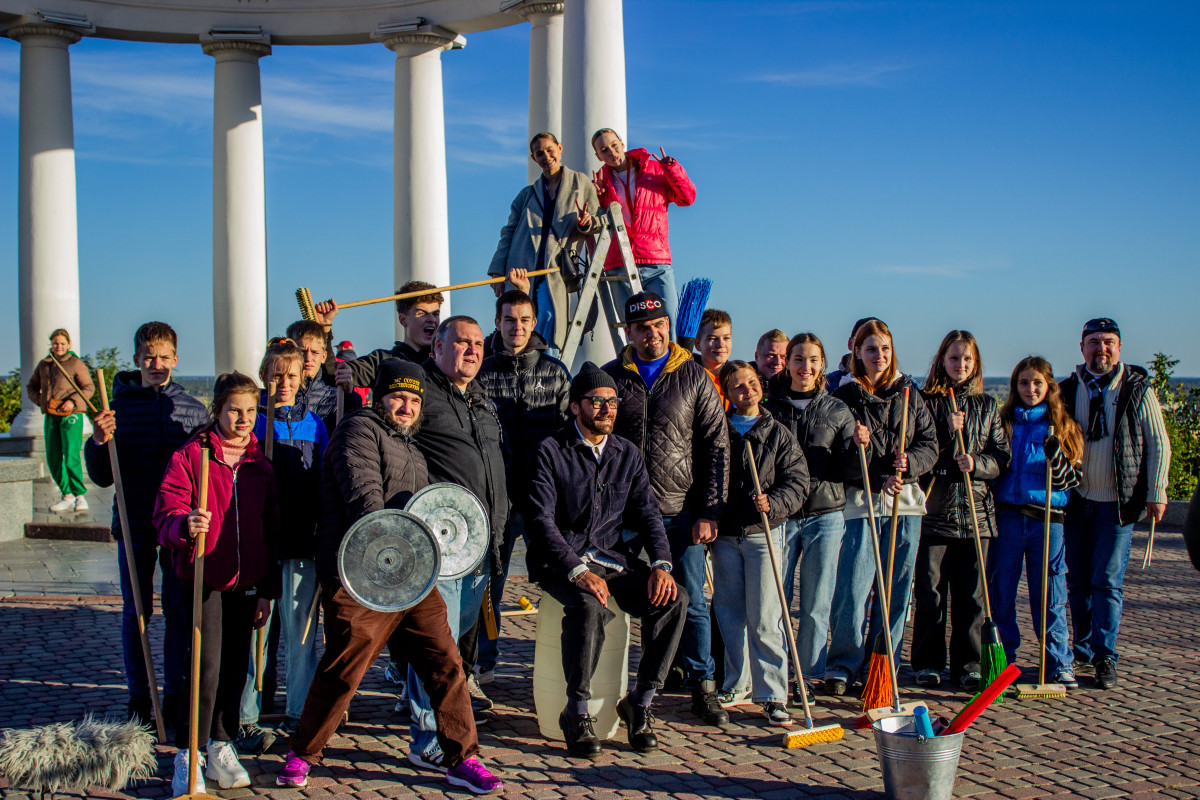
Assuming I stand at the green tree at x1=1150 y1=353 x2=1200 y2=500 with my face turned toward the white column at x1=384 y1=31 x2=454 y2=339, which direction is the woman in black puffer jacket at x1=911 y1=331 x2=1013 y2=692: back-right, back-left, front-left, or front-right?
front-left

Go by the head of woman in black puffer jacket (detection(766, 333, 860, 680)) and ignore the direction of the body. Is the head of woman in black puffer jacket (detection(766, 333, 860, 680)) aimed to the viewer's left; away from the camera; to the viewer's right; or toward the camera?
toward the camera

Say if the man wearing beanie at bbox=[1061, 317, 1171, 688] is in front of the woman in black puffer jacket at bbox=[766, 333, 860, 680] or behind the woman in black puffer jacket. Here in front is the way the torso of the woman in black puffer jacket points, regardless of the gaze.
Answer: behind

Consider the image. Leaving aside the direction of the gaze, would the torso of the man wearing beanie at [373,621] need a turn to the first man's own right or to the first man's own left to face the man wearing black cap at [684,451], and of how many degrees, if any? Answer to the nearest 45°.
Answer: approximately 90° to the first man's own left

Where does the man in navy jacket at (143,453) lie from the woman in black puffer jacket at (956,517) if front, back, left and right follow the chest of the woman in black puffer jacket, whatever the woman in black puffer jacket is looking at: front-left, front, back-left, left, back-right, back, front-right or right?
front-right

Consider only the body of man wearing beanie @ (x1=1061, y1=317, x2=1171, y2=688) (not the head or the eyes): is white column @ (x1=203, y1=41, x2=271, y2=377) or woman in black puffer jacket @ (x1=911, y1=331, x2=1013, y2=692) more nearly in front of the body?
the woman in black puffer jacket

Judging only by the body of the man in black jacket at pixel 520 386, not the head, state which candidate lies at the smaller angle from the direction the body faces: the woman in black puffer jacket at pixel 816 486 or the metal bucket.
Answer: the metal bucket

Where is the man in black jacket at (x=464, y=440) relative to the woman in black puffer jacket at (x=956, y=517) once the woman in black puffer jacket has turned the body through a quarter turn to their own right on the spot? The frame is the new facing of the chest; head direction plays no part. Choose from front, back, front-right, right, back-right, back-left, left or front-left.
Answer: front-left

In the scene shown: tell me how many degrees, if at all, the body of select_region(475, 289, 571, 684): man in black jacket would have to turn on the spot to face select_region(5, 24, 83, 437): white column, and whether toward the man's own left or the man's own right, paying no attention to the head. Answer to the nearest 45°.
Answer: approximately 135° to the man's own right

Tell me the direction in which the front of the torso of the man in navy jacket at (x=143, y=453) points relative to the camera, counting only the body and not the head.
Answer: toward the camera

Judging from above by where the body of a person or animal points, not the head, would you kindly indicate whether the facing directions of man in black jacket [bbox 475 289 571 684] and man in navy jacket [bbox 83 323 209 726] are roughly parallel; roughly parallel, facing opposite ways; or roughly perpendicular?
roughly parallel

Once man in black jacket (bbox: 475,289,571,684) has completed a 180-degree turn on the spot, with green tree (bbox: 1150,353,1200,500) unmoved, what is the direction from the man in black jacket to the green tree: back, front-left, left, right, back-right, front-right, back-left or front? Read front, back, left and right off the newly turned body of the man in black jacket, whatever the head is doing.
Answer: front-right

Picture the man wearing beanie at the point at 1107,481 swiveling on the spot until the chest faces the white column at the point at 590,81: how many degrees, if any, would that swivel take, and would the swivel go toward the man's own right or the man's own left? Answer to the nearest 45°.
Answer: approximately 90° to the man's own right

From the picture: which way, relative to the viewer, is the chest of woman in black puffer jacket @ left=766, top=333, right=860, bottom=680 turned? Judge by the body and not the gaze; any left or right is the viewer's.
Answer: facing the viewer and to the left of the viewer

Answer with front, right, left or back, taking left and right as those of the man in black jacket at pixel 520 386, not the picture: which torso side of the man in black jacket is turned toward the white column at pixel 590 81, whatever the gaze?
back
